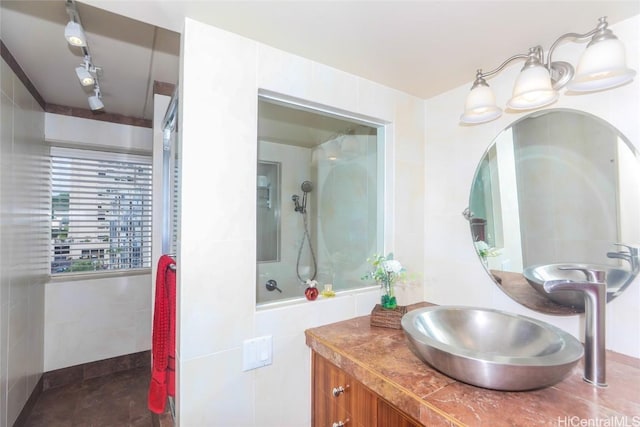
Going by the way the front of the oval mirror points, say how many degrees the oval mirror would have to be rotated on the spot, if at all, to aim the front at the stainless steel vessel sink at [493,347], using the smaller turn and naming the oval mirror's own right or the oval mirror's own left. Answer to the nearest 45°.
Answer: approximately 45° to the oval mirror's own left

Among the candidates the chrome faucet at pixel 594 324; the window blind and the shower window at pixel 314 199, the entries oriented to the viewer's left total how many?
1

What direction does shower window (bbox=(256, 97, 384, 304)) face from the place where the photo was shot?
facing the viewer and to the right of the viewer

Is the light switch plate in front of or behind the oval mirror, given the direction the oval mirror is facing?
in front

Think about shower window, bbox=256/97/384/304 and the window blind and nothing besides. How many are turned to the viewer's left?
0

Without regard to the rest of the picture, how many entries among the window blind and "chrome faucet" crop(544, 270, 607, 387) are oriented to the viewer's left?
1

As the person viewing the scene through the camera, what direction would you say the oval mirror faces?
facing the viewer and to the left of the viewer

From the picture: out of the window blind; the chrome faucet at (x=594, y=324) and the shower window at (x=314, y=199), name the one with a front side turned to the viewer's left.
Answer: the chrome faucet

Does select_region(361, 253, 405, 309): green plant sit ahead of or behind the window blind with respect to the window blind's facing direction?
ahead

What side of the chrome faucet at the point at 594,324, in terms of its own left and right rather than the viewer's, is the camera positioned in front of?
left

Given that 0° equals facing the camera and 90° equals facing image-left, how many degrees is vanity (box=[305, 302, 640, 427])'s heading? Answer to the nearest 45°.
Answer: approximately 45°
